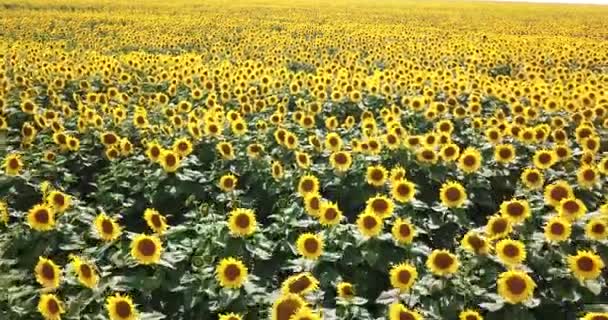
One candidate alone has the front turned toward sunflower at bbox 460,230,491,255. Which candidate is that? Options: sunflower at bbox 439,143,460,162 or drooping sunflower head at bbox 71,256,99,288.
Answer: sunflower at bbox 439,143,460,162

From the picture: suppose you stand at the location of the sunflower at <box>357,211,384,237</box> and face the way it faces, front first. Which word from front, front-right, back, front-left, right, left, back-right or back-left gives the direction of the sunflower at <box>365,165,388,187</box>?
back

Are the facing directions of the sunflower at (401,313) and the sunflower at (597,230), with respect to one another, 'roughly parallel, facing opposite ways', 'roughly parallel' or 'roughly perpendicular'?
roughly parallel

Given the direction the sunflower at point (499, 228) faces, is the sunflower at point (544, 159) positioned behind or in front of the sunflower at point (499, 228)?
behind

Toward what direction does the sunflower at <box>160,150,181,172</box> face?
toward the camera

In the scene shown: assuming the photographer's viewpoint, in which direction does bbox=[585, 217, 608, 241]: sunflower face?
facing the viewer

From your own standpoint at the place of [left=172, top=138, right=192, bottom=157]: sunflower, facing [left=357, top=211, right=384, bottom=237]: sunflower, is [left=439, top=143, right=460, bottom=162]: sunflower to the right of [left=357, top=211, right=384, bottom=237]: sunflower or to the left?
left

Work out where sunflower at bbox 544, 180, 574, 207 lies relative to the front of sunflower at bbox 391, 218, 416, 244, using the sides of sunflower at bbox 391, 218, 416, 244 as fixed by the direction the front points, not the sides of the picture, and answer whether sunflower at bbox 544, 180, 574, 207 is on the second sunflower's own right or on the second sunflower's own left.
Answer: on the second sunflower's own left

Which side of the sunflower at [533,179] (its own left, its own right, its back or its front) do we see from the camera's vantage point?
front

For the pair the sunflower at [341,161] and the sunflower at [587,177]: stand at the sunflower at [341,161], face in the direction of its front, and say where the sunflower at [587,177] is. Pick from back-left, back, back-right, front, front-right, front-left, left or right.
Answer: left

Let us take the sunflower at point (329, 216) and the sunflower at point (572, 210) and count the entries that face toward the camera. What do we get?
2

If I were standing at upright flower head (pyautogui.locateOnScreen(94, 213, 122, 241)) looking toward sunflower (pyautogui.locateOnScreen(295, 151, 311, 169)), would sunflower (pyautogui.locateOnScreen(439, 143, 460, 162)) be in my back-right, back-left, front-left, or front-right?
front-right

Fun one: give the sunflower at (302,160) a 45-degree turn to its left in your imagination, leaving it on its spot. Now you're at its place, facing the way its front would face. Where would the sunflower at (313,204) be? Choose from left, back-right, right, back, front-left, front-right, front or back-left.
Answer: front-right

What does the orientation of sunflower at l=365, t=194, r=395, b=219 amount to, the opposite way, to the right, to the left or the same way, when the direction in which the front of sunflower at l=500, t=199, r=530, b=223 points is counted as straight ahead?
the same way

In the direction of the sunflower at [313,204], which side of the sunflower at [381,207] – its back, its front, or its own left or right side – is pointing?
right

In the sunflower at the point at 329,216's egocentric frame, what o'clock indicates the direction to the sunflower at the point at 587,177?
the sunflower at the point at 587,177 is roughly at 8 o'clock from the sunflower at the point at 329,216.
